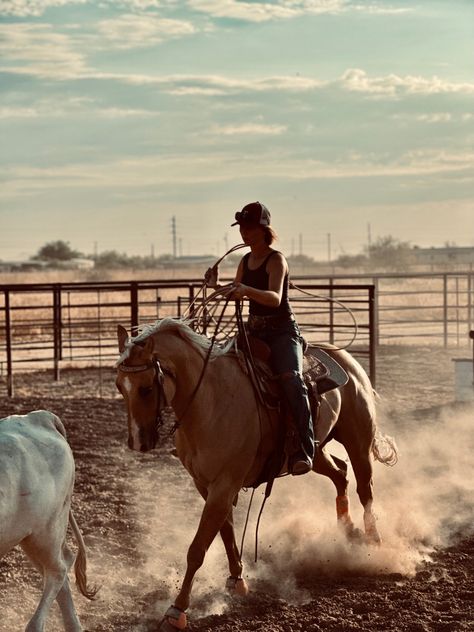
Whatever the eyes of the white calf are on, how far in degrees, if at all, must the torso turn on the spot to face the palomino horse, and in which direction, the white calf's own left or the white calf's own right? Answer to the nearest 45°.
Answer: approximately 135° to the white calf's own right

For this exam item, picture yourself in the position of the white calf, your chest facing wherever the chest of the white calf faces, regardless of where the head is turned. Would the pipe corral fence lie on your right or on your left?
on your right

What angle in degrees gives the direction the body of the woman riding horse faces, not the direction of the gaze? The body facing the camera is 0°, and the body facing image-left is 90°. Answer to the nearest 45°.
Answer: approximately 45°

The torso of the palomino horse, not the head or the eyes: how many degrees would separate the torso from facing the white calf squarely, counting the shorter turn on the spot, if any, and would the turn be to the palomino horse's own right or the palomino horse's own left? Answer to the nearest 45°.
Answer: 0° — it already faces it

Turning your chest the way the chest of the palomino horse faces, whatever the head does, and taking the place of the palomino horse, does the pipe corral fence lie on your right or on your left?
on your right

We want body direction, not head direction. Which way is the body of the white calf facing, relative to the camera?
to the viewer's left
